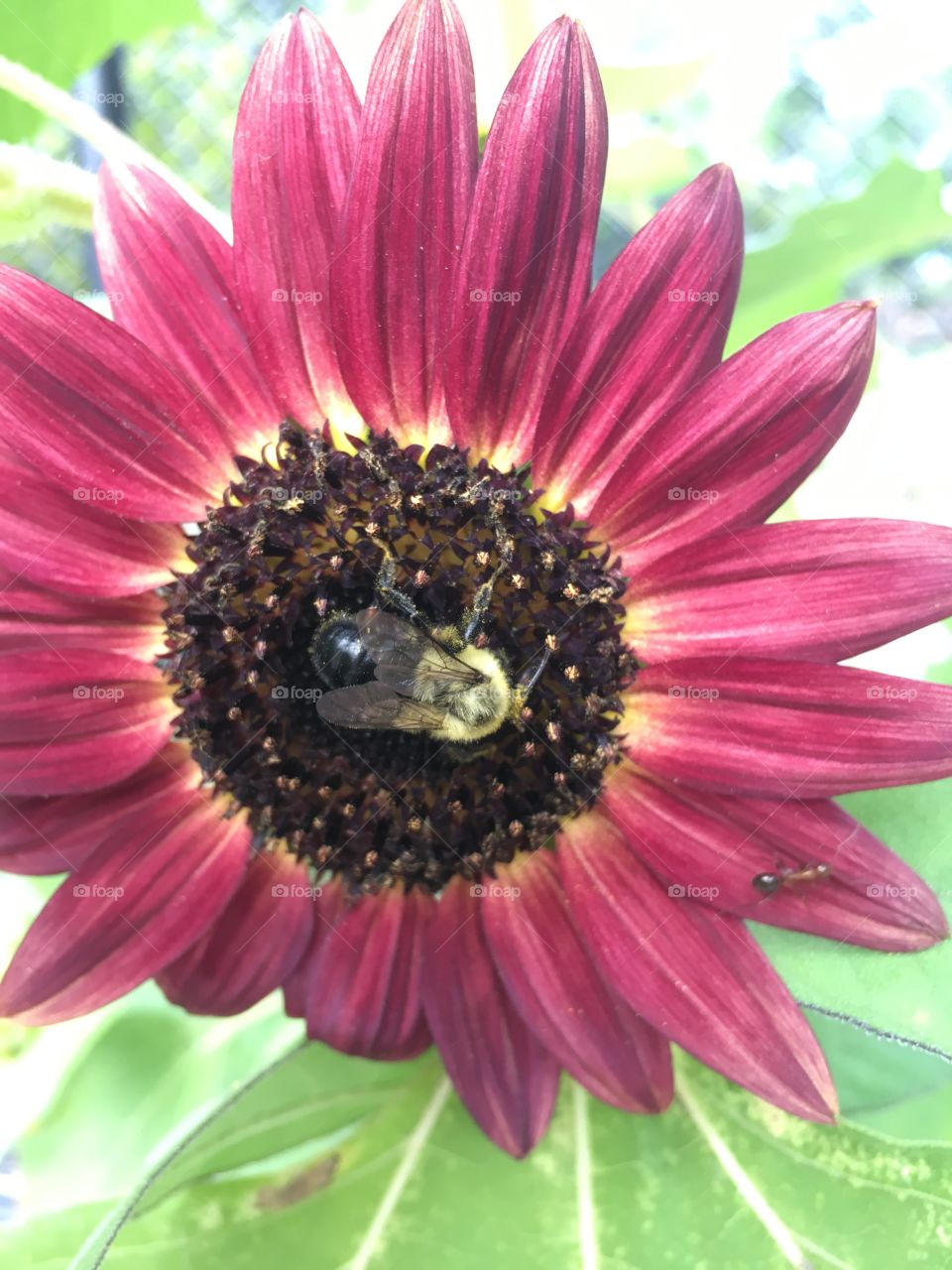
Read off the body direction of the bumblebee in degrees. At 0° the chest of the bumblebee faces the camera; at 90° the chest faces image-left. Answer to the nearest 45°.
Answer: approximately 270°

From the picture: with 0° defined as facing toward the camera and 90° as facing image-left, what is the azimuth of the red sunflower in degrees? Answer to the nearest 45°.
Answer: approximately 0°
